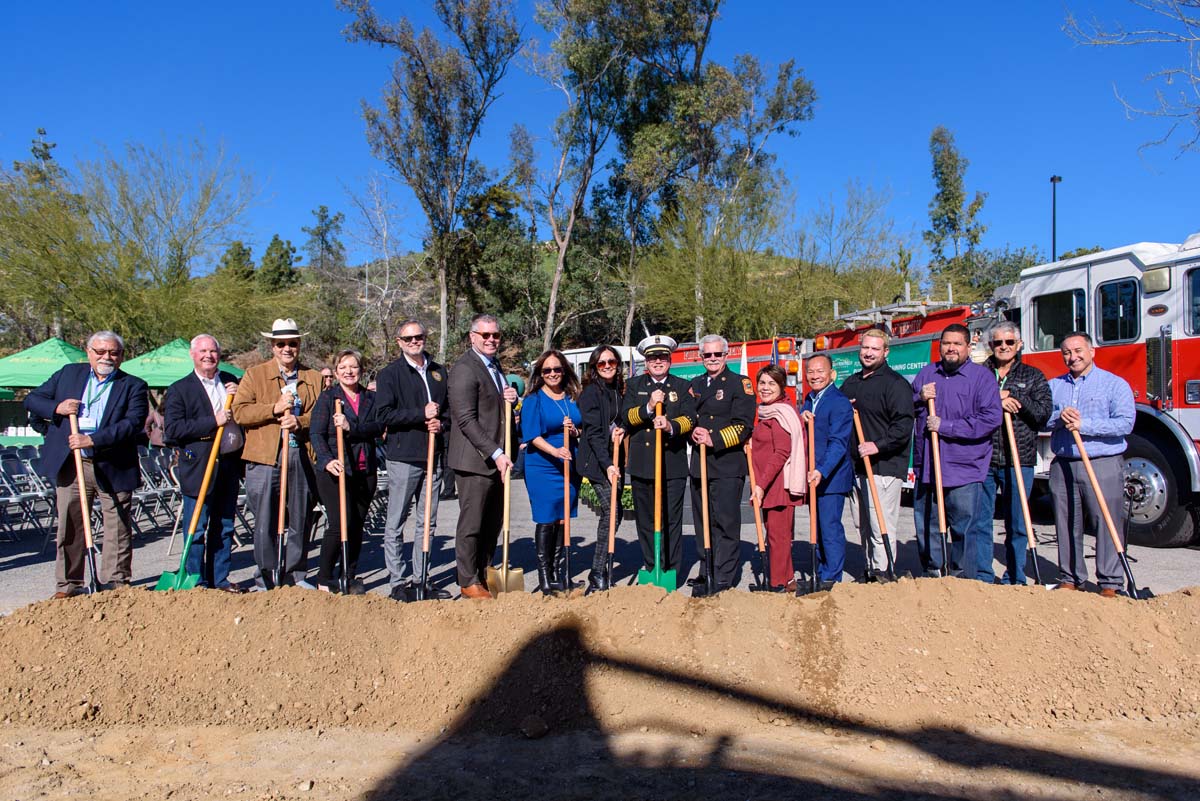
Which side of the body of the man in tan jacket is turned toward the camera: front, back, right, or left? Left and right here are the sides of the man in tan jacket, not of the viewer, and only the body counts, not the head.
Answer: front

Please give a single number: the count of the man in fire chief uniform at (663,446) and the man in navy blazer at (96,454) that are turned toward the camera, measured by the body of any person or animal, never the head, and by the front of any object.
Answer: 2

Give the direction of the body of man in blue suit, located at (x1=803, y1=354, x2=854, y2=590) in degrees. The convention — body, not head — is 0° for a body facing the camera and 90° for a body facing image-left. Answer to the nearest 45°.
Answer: approximately 45°

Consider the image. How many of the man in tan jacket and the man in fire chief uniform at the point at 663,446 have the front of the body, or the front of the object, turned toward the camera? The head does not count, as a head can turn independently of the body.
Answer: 2

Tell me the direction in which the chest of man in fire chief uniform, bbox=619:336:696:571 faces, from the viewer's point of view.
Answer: toward the camera

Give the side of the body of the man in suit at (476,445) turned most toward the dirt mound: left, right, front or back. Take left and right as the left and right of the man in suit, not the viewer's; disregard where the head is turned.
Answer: front

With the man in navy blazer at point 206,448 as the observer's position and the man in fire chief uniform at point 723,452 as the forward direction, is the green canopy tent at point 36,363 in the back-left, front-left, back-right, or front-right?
back-left

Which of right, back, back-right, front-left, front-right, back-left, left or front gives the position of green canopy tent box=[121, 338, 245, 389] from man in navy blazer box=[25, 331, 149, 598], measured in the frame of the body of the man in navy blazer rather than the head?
back

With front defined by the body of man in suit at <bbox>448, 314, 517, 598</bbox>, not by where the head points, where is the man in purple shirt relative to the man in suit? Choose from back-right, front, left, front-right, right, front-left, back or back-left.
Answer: front-left

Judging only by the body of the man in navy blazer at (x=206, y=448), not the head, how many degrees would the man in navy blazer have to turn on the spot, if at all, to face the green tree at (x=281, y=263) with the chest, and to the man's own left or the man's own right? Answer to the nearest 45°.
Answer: approximately 135° to the man's own left

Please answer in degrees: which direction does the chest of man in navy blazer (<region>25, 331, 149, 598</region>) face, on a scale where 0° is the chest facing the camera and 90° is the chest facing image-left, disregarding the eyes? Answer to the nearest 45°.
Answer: approximately 0°

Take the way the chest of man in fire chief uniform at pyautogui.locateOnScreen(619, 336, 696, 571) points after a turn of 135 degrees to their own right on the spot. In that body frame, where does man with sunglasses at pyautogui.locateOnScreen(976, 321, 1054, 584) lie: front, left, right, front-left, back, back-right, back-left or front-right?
back-right

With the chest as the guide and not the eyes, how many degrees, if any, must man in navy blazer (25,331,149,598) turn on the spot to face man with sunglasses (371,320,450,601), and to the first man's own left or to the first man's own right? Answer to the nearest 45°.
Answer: approximately 45° to the first man's own left
